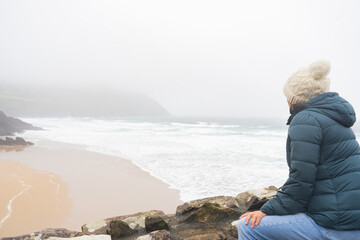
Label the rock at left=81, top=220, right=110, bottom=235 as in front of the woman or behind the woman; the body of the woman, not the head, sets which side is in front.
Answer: in front

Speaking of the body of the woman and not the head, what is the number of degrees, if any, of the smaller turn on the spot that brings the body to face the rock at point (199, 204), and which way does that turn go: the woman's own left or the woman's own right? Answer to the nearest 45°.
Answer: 0° — they already face it

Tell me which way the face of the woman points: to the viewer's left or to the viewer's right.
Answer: to the viewer's left

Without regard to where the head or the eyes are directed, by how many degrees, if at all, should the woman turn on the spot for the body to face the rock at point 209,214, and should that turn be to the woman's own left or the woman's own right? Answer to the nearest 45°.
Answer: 0° — they already face it

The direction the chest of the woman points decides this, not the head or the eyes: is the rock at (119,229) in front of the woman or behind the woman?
in front

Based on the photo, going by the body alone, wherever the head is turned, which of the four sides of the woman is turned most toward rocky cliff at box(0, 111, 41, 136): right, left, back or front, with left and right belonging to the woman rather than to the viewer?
front

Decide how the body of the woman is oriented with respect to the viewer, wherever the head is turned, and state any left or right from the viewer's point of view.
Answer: facing away from the viewer and to the left of the viewer
